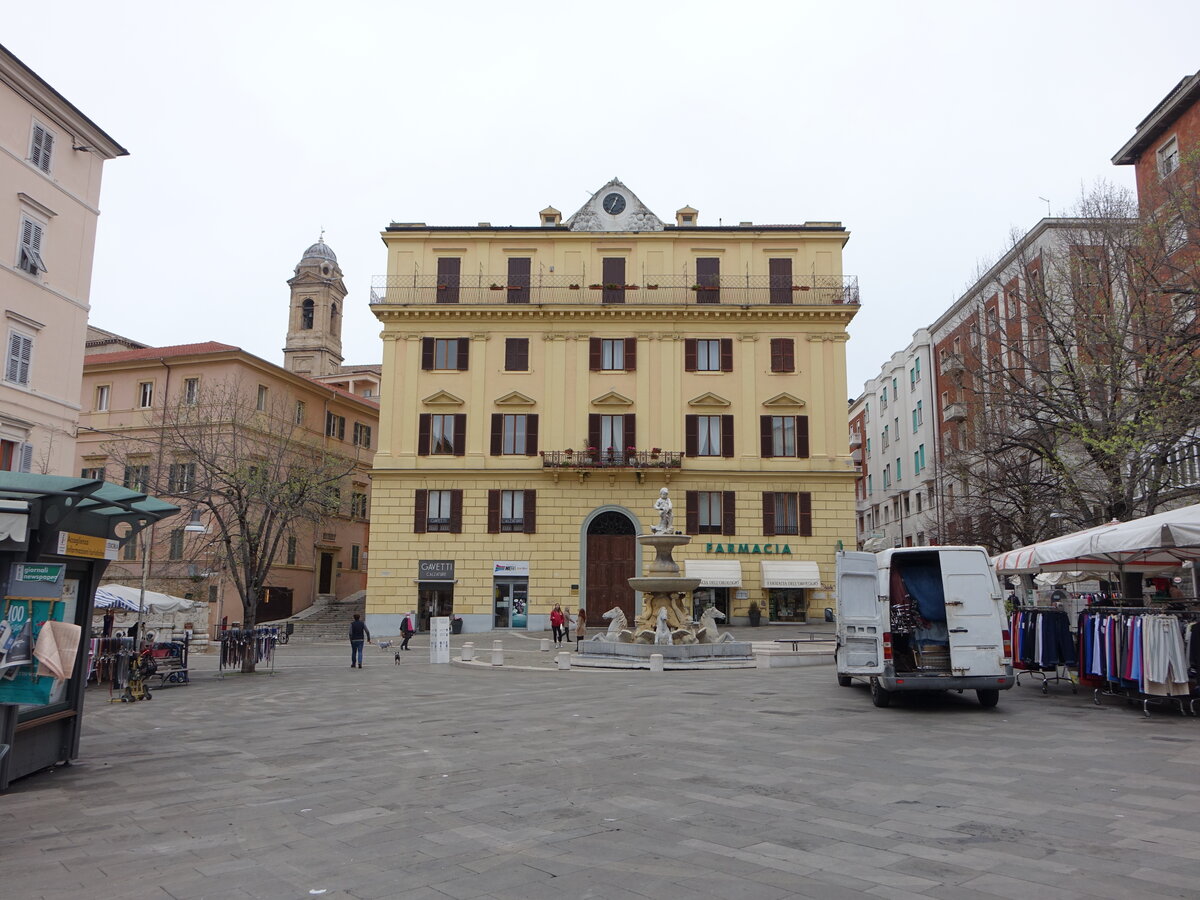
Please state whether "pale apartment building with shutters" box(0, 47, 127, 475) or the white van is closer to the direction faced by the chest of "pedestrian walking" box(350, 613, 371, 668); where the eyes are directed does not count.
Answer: the pale apartment building with shutters

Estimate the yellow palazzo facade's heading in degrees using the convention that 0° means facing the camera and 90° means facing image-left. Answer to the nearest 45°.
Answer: approximately 0°

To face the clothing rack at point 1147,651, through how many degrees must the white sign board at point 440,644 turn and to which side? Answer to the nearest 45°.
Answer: approximately 45° to its left

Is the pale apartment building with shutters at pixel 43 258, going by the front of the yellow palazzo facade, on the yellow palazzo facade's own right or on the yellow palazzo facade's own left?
on the yellow palazzo facade's own right

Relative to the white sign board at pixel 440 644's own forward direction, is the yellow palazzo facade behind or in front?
behind

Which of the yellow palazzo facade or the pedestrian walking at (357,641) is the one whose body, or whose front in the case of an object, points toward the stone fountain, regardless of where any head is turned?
the yellow palazzo facade
